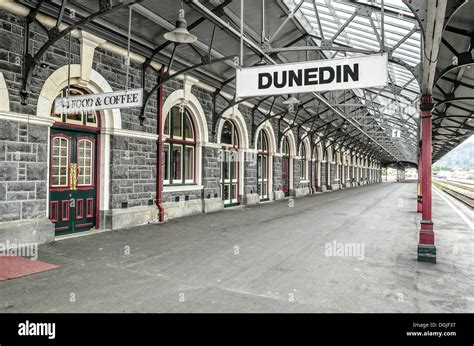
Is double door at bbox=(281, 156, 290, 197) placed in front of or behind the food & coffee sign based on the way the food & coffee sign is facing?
behind

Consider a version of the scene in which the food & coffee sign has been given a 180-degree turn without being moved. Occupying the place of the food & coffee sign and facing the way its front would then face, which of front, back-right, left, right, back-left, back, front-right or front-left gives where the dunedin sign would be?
right

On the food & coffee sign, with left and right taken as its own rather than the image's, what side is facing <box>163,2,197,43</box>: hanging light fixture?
left

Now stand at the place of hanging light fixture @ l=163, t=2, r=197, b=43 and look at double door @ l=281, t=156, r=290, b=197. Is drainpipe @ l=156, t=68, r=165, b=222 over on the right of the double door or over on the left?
left
